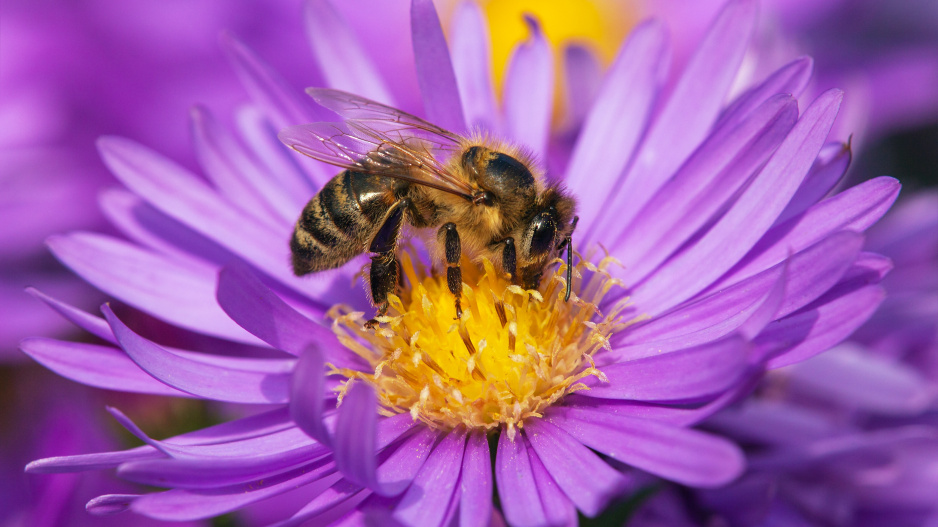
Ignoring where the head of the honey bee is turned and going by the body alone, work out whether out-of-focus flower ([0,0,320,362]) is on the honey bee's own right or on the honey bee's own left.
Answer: on the honey bee's own left

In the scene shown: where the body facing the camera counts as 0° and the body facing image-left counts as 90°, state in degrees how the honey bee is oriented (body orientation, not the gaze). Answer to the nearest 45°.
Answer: approximately 270°

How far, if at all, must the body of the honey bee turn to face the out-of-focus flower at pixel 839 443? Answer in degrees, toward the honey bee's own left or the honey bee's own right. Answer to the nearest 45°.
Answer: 0° — it already faces it
